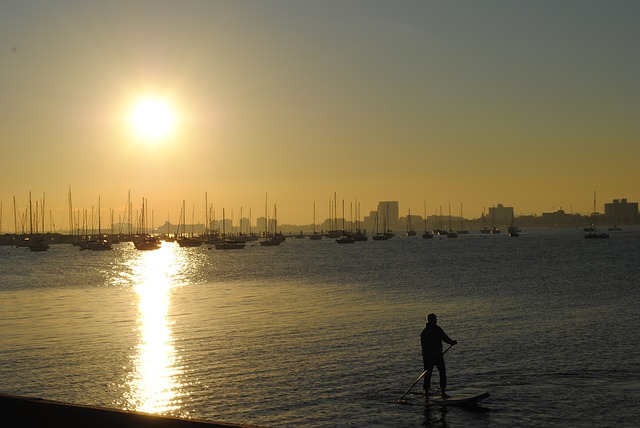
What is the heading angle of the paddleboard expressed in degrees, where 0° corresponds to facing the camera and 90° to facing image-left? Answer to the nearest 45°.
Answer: approximately 270°
